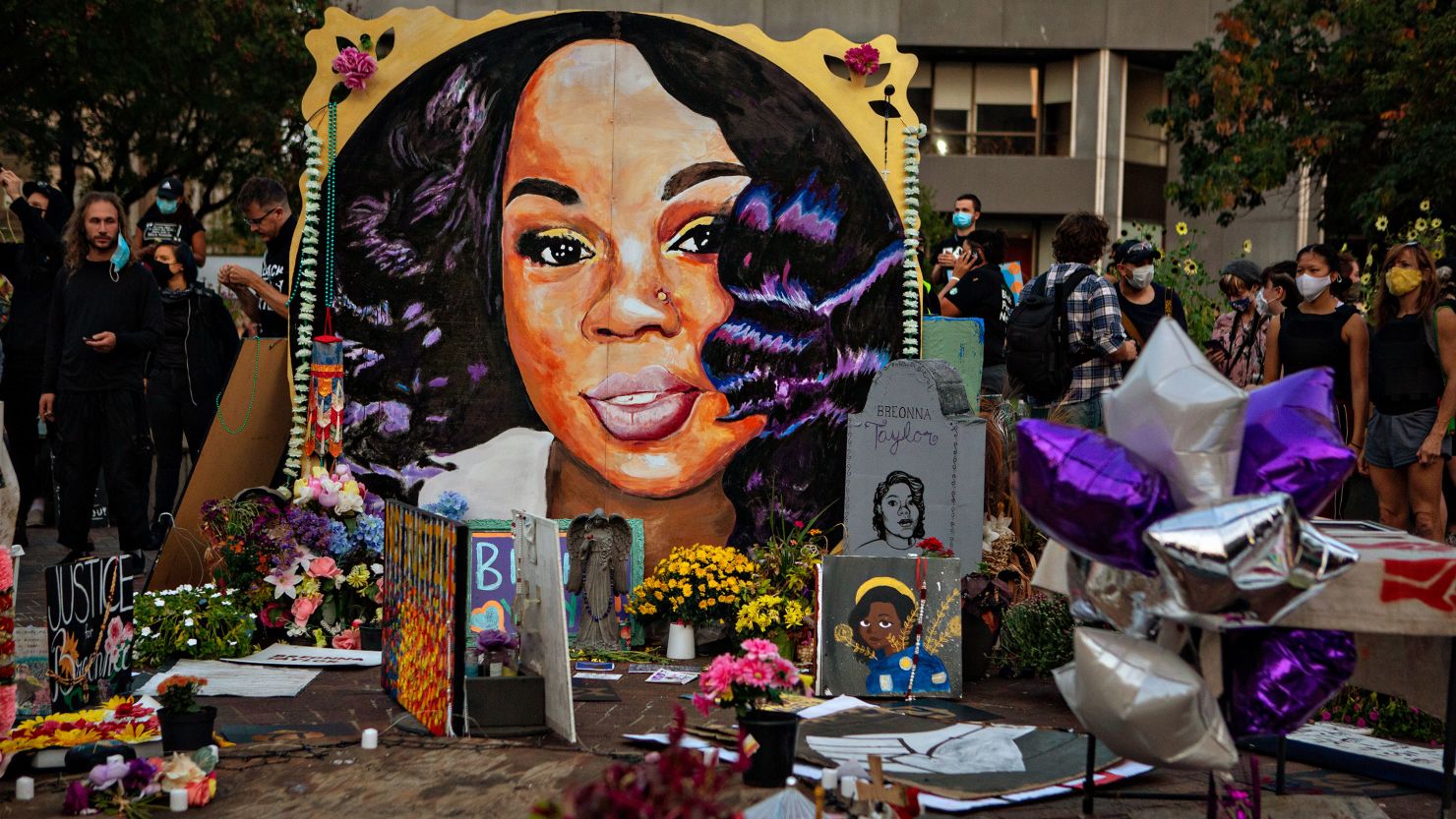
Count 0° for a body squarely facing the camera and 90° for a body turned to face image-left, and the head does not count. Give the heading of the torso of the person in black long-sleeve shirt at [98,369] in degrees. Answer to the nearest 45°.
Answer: approximately 0°

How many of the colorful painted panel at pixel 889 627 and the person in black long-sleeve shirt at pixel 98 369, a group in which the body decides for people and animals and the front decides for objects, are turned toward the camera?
2

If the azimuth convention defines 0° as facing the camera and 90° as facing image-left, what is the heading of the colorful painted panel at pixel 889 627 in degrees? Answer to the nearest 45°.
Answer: approximately 0°

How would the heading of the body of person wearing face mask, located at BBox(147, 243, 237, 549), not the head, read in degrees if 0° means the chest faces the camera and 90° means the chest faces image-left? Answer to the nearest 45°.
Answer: approximately 45°

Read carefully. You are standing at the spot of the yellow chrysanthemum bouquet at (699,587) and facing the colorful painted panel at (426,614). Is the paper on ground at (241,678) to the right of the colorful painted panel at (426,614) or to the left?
right
